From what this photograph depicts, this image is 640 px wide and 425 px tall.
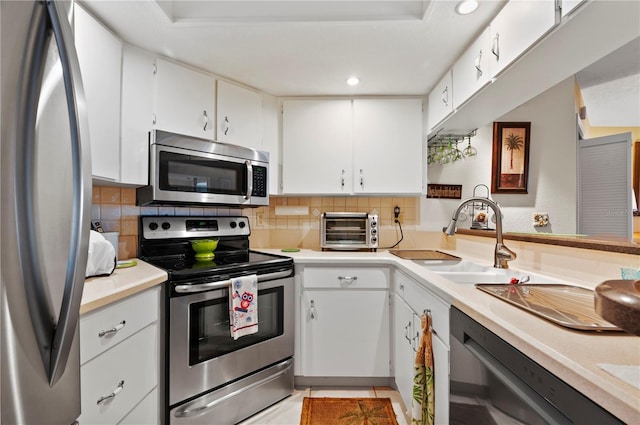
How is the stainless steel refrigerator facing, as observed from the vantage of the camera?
facing the viewer and to the right of the viewer

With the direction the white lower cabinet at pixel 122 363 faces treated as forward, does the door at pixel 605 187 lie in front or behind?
in front

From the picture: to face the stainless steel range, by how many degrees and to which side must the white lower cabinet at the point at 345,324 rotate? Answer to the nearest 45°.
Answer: approximately 45° to its right

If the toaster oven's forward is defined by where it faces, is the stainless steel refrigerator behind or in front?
in front

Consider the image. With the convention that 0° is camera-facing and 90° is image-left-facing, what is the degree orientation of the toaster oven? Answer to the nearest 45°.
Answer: approximately 0°

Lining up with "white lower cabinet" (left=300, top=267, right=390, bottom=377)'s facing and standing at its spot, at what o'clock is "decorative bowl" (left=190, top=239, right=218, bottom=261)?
The decorative bowl is roughly at 3 o'clock from the white lower cabinet.

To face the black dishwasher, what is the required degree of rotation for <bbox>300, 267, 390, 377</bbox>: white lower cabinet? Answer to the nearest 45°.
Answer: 0° — it already faces it

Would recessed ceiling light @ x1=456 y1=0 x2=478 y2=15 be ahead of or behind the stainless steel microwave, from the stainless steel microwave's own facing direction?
ahead

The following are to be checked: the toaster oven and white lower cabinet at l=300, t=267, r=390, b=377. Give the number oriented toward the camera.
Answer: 2
